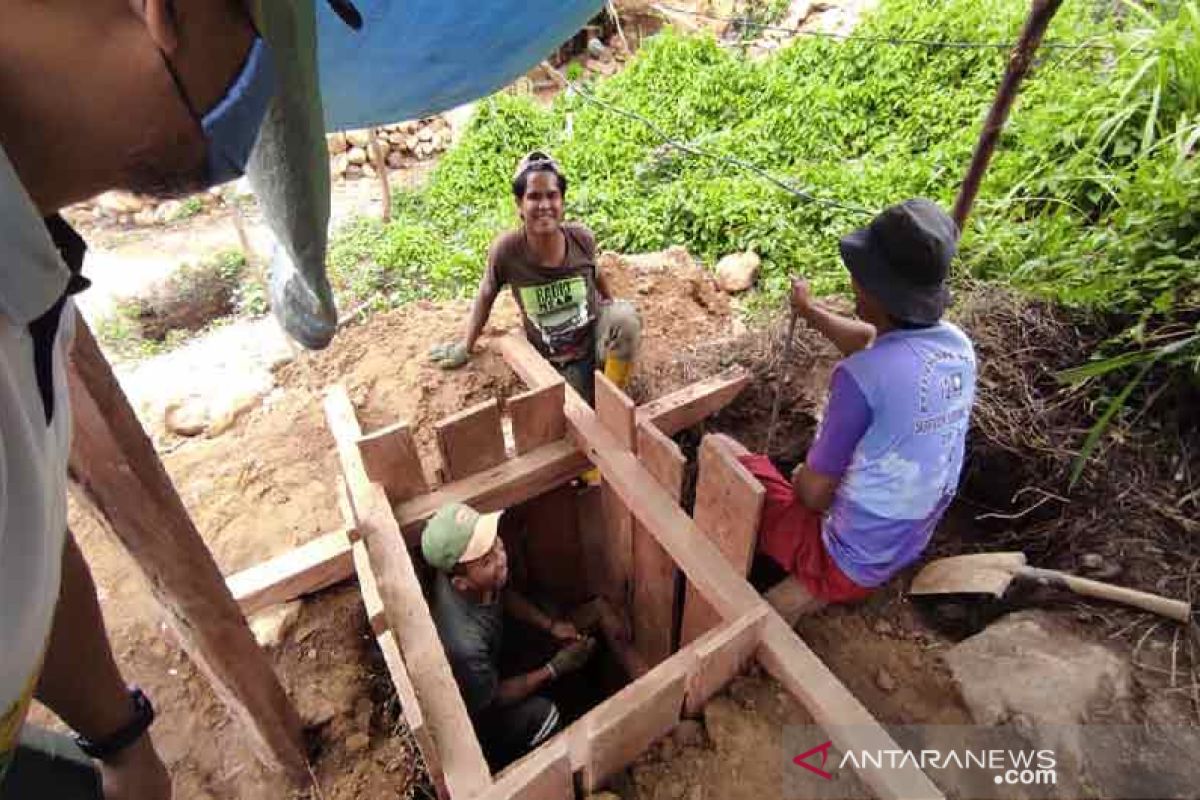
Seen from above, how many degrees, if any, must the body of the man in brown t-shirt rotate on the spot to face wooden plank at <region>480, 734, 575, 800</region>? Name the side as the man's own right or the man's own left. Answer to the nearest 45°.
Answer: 0° — they already face it

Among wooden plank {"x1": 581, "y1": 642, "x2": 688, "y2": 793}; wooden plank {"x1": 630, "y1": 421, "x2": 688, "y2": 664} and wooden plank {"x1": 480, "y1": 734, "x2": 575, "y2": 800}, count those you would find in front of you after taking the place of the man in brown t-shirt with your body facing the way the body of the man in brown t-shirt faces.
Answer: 3

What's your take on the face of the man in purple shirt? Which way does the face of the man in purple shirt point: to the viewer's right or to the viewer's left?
to the viewer's left

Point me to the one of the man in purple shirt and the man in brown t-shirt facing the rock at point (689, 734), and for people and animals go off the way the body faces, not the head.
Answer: the man in brown t-shirt

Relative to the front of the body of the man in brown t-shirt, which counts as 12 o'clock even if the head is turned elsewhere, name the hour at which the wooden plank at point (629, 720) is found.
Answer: The wooden plank is roughly at 12 o'clock from the man in brown t-shirt.

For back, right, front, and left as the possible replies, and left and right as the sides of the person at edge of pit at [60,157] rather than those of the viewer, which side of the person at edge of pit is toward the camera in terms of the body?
right

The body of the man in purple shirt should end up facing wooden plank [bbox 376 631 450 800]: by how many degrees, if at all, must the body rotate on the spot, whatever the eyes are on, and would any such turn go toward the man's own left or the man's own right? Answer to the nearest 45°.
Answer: approximately 90° to the man's own left

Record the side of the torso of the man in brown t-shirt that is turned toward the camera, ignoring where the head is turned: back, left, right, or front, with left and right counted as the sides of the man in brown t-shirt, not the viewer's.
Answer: front

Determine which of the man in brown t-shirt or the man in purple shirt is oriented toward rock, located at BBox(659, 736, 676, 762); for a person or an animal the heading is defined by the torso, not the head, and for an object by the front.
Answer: the man in brown t-shirt
